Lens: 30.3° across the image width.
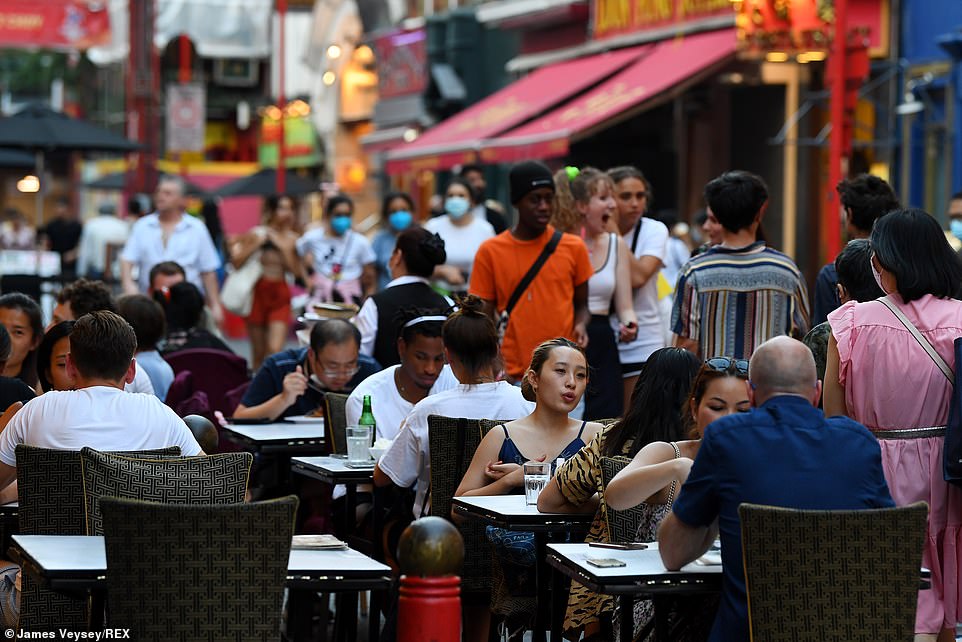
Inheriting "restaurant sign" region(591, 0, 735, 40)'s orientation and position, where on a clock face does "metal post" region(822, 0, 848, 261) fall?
The metal post is roughly at 10 o'clock from the restaurant sign.

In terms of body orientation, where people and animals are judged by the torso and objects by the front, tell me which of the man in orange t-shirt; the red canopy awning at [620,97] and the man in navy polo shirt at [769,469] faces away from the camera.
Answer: the man in navy polo shirt

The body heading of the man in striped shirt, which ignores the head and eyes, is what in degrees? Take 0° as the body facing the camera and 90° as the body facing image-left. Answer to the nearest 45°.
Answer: approximately 180°

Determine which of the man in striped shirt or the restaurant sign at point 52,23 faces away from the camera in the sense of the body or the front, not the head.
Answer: the man in striped shirt

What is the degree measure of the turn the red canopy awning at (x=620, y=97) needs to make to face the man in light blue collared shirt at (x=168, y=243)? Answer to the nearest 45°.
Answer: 0° — it already faces them

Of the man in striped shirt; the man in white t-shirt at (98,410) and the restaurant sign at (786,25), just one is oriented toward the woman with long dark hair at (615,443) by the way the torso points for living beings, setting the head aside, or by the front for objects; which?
the restaurant sign

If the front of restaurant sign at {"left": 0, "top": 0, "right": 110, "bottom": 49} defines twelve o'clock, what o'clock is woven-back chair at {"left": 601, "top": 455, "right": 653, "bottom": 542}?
The woven-back chair is roughly at 12 o'clock from the restaurant sign.

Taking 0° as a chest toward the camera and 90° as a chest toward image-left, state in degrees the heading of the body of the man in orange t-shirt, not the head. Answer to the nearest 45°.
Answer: approximately 0°

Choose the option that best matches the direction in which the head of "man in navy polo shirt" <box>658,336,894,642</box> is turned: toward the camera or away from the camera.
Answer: away from the camera

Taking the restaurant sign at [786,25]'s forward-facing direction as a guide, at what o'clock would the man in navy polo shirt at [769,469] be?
The man in navy polo shirt is roughly at 12 o'clock from the restaurant sign.

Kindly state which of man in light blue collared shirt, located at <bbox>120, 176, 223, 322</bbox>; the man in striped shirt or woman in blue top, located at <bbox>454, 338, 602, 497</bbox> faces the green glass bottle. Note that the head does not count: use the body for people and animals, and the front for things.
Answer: the man in light blue collared shirt

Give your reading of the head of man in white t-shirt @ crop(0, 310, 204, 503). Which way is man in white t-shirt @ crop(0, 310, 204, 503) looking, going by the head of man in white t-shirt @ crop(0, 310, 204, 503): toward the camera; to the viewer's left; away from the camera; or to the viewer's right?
away from the camera
